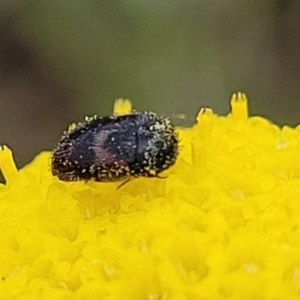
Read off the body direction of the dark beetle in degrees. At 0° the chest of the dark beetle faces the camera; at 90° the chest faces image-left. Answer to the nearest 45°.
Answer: approximately 270°
